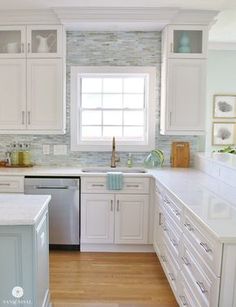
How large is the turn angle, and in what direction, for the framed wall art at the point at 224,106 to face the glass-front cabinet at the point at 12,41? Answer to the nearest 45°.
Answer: approximately 45° to its right

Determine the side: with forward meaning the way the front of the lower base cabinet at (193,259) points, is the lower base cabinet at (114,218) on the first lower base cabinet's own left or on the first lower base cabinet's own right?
on the first lower base cabinet's own right

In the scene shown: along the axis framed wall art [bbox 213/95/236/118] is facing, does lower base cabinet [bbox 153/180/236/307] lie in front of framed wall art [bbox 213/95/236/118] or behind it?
in front

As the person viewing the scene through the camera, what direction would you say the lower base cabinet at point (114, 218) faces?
facing the viewer

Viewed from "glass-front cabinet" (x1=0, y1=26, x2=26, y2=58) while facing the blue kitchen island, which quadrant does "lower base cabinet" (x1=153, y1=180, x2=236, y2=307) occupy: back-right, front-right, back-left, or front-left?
front-left

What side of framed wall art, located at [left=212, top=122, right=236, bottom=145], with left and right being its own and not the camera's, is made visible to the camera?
front

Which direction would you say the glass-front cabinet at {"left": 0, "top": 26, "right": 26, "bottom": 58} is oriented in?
toward the camera

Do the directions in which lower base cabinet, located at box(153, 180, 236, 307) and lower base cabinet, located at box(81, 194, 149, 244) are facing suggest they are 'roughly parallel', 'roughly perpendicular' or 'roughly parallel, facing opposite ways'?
roughly perpendicular

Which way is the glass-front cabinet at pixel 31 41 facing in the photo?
toward the camera

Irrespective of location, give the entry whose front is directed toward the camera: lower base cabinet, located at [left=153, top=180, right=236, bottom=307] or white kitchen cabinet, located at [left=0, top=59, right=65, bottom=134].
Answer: the white kitchen cabinet

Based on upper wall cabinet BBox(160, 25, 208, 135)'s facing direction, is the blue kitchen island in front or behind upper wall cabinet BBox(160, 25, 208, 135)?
in front
